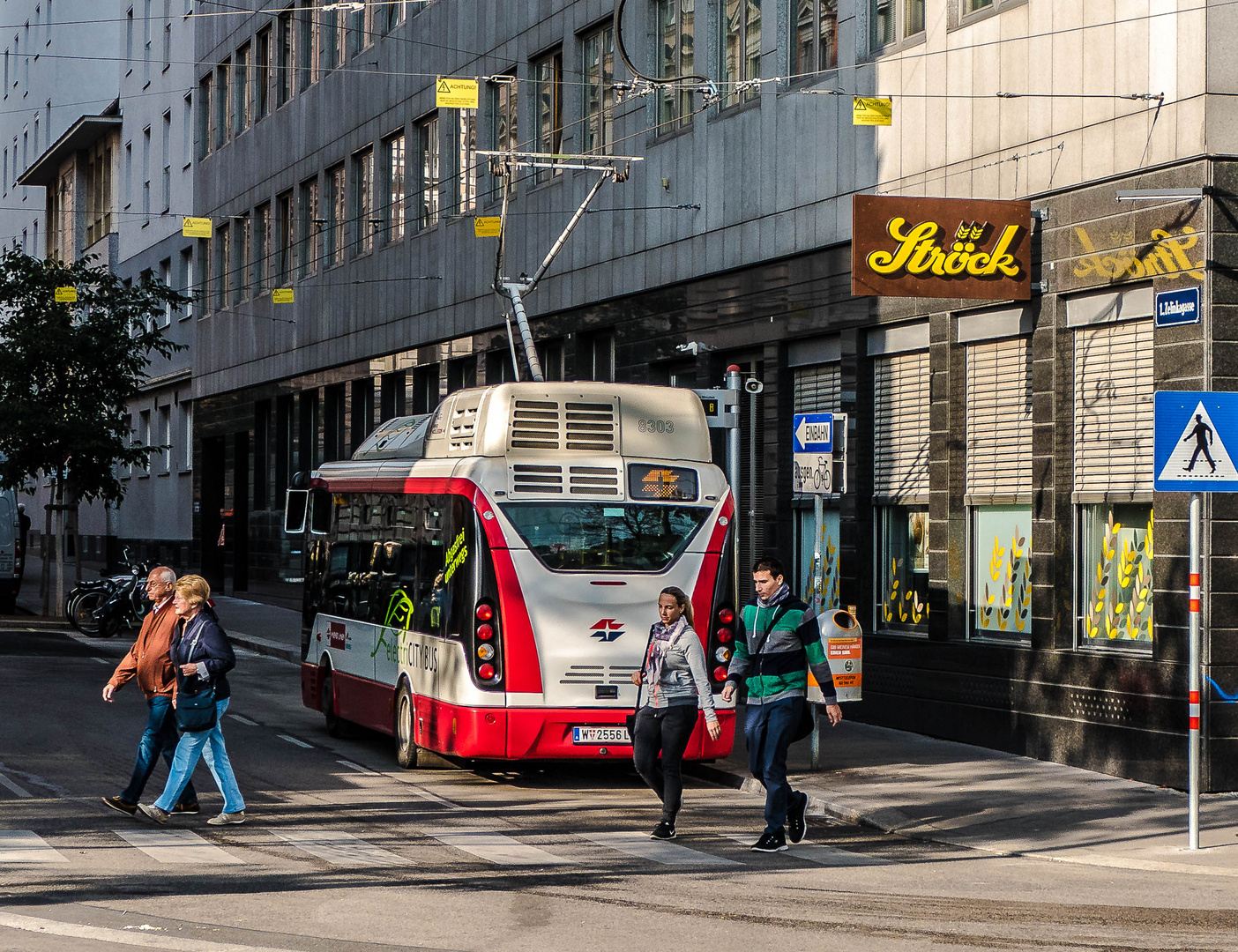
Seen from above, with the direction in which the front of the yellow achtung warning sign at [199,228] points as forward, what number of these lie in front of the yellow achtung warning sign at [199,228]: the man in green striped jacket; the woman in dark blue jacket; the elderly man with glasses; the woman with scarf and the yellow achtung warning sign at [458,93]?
5

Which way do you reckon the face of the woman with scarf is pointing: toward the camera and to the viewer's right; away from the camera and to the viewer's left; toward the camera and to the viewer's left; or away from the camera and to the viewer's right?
toward the camera and to the viewer's left

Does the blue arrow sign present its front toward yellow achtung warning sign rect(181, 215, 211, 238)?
no

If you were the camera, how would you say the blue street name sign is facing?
facing the viewer and to the left of the viewer

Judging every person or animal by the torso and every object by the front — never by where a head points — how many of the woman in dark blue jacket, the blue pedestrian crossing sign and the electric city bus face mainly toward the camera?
1

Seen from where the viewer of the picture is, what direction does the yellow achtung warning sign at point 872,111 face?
facing the viewer

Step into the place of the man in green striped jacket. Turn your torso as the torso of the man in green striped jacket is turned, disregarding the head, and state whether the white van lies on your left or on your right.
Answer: on your right

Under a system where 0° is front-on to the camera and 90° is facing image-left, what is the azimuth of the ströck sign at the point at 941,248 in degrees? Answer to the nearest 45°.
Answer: approximately 0°

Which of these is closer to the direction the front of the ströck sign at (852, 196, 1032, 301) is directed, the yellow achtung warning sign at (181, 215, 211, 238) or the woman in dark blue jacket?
the woman in dark blue jacket

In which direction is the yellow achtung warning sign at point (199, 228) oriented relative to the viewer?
toward the camera

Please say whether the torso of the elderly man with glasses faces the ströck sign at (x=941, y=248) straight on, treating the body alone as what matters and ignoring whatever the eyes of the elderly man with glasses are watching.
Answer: no

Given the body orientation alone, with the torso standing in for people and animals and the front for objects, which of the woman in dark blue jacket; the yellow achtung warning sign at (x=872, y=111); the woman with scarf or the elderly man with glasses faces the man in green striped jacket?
the yellow achtung warning sign

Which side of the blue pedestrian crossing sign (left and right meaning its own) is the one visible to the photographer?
front

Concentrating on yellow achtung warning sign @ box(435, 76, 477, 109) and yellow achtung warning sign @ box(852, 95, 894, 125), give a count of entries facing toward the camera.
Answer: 2

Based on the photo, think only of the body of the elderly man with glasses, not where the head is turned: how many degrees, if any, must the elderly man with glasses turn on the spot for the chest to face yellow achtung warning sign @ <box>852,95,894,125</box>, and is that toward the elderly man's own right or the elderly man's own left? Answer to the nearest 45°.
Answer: approximately 135° to the elderly man's own right

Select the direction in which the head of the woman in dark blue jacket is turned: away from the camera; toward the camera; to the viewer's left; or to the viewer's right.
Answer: to the viewer's left

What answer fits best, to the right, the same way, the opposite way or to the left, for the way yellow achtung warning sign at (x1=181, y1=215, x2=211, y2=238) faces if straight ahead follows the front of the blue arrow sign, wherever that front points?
the same way

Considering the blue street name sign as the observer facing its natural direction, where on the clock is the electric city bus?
The electric city bus is roughly at 1 o'clock from the blue street name sign.

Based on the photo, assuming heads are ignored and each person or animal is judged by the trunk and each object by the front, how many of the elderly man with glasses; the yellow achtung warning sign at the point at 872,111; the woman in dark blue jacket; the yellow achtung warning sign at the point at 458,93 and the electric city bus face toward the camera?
2

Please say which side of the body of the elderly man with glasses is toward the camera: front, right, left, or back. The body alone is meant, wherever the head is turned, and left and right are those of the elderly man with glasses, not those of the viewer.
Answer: left

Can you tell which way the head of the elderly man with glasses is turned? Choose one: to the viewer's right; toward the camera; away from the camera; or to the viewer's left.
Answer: to the viewer's left
